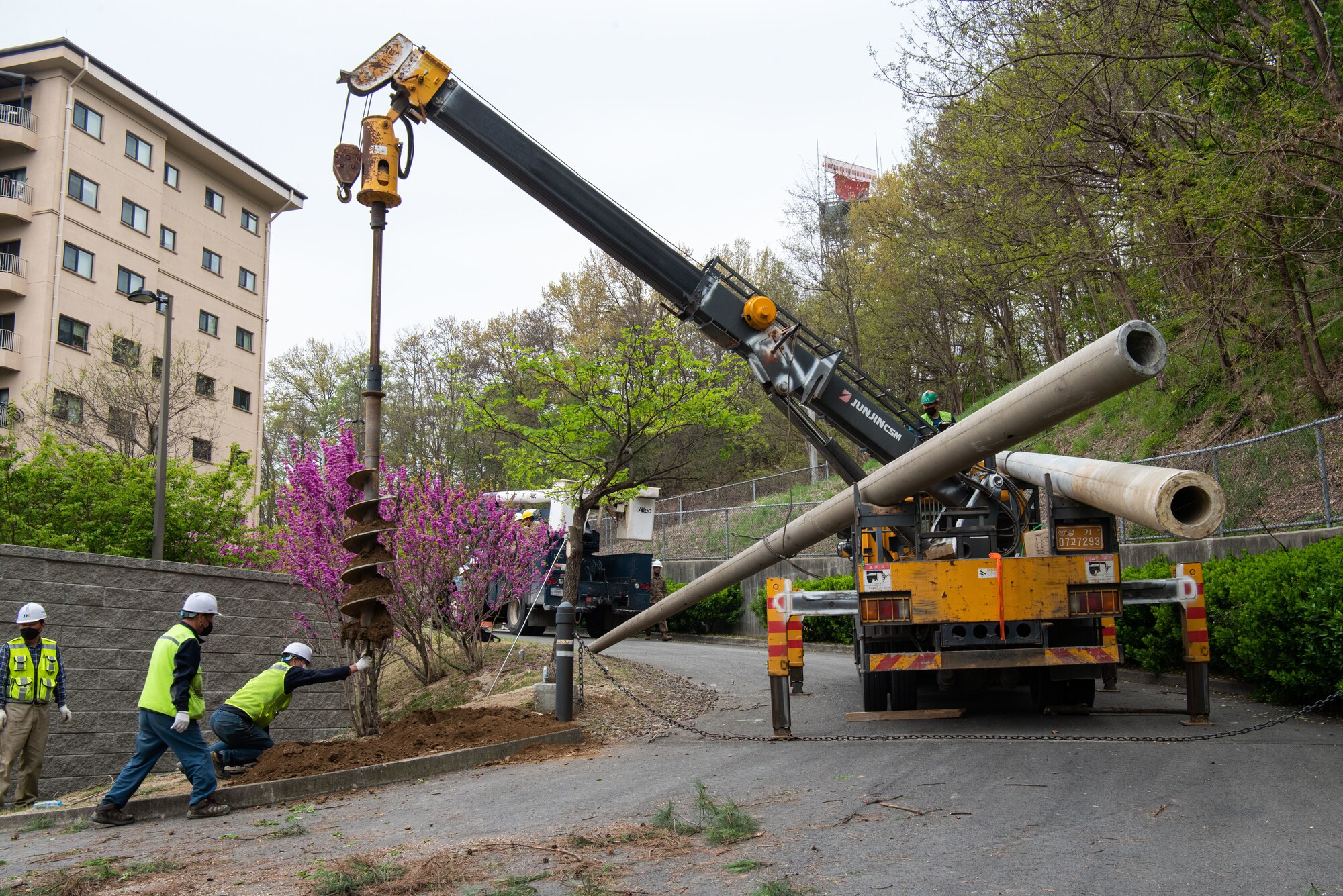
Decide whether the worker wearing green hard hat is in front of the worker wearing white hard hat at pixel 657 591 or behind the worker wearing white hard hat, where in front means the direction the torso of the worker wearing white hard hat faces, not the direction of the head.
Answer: in front

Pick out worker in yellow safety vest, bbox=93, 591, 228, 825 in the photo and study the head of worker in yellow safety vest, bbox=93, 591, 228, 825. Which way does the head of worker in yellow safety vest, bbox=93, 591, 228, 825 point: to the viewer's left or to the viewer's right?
to the viewer's right

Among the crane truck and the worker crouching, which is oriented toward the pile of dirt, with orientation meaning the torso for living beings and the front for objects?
the worker crouching

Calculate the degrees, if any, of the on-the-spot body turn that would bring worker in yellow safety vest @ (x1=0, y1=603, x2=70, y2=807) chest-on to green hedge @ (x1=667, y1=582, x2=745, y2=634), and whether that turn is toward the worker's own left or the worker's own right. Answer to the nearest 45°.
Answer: approximately 135° to the worker's own left

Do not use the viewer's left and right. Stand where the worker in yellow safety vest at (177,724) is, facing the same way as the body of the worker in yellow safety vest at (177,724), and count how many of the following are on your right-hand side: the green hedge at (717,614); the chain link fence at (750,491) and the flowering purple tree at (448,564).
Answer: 0

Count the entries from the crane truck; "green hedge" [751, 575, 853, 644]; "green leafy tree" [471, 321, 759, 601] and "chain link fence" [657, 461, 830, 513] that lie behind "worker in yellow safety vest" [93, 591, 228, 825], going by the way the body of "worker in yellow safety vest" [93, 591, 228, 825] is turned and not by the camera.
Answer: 0

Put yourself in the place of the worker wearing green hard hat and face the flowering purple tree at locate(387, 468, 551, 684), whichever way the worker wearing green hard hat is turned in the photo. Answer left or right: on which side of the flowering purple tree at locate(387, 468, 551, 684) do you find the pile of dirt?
left

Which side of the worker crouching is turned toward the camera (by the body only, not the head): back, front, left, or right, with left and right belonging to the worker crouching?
right

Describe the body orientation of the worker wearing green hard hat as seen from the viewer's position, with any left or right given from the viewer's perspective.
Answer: facing the viewer and to the left of the viewer

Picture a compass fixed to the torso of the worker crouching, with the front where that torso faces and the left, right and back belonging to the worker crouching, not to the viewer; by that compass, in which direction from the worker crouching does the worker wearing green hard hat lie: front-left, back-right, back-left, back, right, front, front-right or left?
front

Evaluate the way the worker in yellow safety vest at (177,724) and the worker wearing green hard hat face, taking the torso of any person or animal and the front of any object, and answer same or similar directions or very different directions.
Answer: very different directions

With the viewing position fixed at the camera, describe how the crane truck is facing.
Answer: facing away from the viewer

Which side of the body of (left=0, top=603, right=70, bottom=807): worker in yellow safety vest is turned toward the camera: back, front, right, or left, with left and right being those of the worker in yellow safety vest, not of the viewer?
front

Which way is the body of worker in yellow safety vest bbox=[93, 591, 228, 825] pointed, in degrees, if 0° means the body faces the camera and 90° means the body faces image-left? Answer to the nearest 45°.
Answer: approximately 270°

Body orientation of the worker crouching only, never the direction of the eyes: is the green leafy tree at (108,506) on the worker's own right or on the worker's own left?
on the worker's own left

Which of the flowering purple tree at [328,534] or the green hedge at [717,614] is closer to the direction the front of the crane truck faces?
the green hedge

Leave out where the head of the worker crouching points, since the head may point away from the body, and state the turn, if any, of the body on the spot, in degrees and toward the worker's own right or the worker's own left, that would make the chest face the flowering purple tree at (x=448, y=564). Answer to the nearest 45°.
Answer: approximately 45° to the worker's own left
